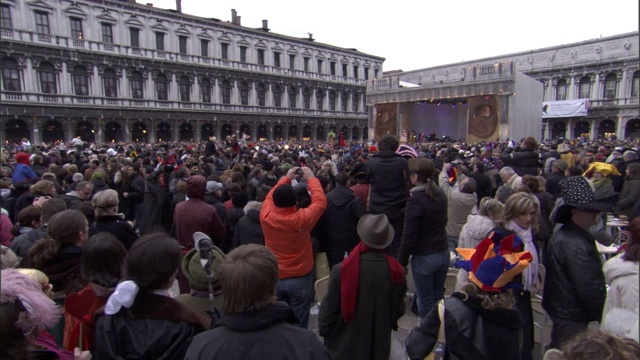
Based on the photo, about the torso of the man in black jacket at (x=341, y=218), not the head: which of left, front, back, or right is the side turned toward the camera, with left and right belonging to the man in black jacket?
back

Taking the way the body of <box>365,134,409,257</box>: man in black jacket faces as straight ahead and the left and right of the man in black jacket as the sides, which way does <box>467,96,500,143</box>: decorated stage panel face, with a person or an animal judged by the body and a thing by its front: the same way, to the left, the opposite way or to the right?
the opposite way

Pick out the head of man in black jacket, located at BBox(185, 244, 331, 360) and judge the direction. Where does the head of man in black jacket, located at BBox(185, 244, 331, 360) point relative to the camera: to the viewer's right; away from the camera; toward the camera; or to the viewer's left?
away from the camera

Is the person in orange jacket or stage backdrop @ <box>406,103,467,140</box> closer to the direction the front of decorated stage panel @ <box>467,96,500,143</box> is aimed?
the person in orange jacket

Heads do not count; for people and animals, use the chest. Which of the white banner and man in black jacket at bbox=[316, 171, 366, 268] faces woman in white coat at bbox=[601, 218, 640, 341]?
the white banner

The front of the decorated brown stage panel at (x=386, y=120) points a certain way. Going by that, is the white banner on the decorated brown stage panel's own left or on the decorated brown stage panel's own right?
on the decorated brown stage panel's own left

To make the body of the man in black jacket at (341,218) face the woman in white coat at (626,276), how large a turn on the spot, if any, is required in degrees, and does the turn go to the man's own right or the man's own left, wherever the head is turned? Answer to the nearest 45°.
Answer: approximately 135° to the man's own right

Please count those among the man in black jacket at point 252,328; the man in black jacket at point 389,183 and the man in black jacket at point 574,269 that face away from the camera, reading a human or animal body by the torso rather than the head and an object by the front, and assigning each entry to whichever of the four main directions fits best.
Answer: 2

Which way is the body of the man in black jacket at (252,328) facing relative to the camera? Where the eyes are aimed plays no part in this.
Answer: away from the camera

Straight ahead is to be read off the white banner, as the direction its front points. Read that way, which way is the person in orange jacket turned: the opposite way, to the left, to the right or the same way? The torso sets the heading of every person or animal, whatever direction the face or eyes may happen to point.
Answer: the opposite way

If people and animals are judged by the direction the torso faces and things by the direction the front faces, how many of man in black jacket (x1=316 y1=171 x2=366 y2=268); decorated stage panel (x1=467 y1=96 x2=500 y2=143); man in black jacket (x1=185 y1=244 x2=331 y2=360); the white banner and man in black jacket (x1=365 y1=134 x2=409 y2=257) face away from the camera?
3

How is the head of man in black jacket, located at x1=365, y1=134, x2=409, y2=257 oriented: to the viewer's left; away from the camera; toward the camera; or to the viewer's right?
away from the camera

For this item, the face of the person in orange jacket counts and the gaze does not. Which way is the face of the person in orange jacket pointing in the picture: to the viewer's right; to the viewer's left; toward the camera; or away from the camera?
away from the camera
